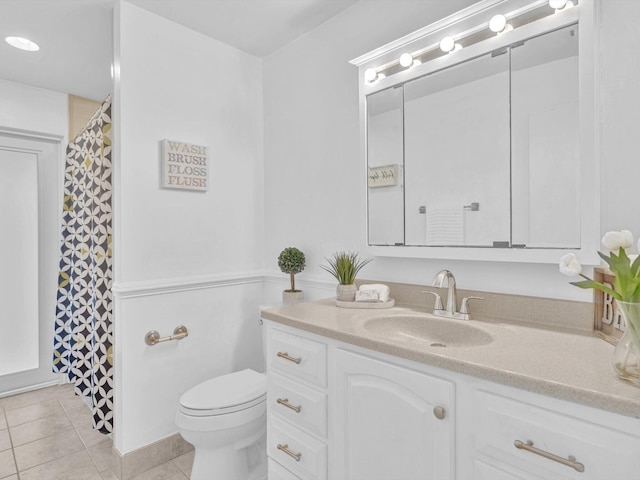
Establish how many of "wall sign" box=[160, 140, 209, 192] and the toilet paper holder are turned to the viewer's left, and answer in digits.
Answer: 0

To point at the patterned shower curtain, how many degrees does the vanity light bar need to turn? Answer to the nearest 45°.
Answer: approximately 45° to its right

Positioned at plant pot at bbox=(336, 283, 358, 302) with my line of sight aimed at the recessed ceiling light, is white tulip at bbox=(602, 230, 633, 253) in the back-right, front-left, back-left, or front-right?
back-left

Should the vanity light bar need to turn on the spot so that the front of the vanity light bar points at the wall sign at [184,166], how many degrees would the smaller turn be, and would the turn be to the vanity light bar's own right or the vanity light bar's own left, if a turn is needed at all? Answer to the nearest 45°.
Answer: approximately 45° to the vanity light bar's own right

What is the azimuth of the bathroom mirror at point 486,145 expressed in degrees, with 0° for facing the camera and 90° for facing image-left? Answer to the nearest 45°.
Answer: approximately 45°

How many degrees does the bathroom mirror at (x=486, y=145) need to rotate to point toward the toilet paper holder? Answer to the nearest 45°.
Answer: approximately 45° to its right

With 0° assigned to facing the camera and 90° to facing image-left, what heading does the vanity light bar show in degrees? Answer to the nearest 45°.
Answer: approximately 45°

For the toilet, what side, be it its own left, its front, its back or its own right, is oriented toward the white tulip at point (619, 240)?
left

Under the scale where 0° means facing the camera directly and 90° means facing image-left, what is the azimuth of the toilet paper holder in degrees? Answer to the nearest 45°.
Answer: approximately 315°

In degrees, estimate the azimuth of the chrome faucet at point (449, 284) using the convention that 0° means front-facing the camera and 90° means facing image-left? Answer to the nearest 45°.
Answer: approximately 45°

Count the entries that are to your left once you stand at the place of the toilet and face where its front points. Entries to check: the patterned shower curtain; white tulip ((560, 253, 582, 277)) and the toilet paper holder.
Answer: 1
